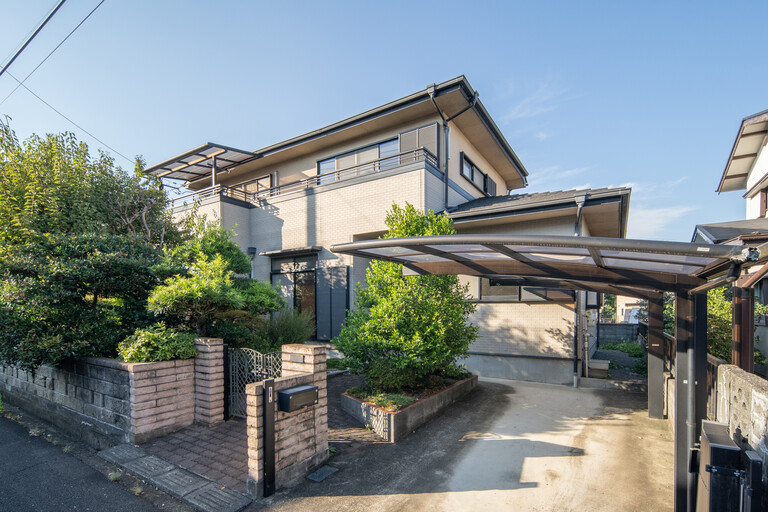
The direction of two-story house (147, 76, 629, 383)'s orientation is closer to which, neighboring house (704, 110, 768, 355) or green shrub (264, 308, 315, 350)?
the green shrub

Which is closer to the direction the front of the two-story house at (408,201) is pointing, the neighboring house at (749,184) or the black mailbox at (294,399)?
the black mailbox

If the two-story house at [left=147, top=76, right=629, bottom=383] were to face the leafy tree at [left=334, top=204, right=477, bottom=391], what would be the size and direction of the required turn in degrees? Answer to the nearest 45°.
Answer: approximately 45° to its left

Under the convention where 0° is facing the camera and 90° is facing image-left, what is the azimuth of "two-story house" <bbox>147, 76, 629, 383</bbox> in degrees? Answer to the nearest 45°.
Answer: approximately 45°
